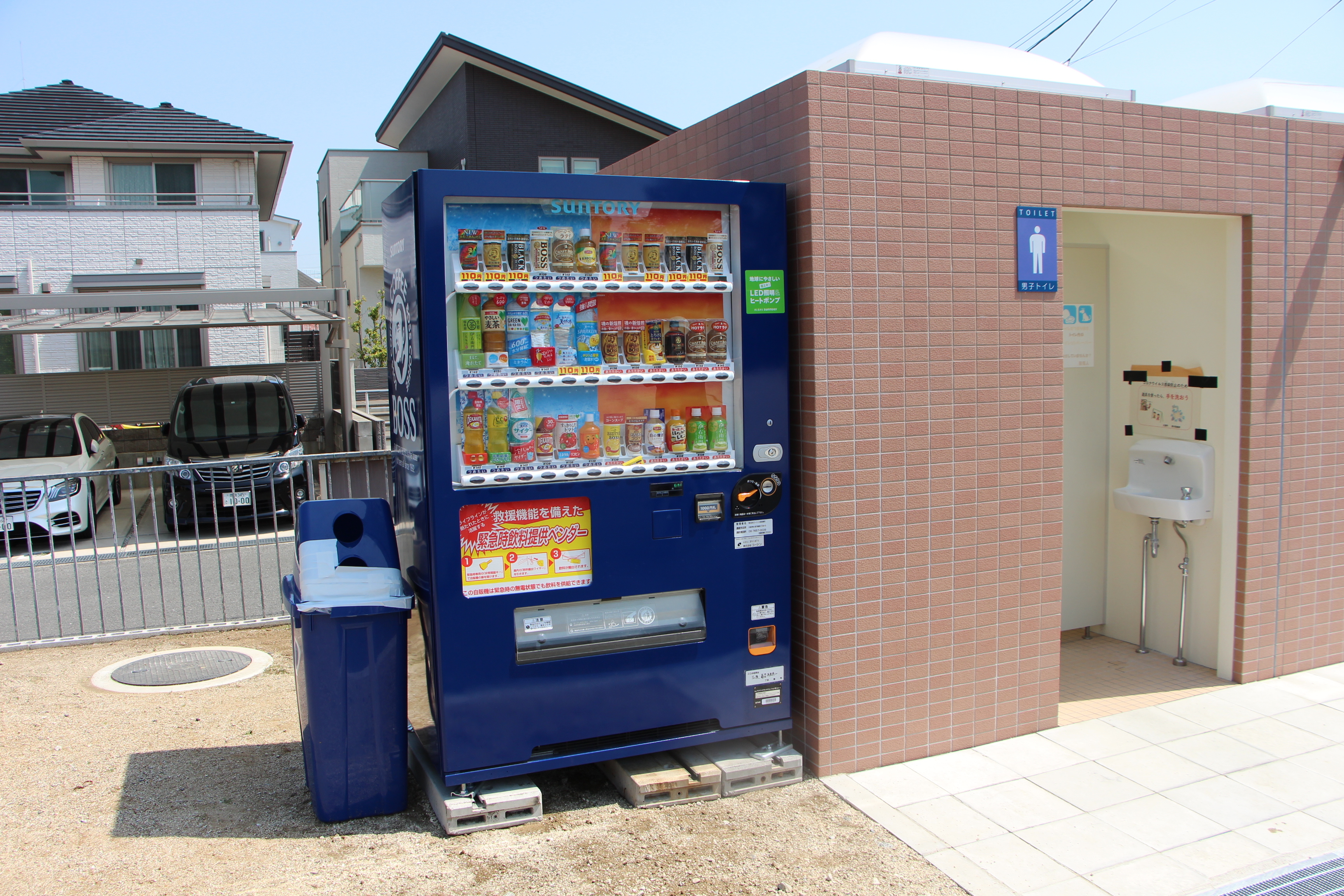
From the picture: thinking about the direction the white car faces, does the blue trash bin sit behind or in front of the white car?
in front

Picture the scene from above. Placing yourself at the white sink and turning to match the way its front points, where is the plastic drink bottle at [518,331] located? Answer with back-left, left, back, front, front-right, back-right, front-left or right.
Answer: front

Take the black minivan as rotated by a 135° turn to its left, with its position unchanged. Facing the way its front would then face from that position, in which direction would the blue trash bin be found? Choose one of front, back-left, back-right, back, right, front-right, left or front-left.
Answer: back-right

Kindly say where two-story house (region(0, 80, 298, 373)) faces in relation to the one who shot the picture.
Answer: facing the viewer

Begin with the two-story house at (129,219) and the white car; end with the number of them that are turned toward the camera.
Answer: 2

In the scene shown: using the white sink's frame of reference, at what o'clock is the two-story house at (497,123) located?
The two-story house is roughly at 3 o'clock from the white sink.

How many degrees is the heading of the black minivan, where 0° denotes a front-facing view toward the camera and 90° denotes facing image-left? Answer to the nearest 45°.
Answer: approximately 0°

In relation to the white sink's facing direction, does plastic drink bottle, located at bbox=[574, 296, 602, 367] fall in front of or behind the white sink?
in front

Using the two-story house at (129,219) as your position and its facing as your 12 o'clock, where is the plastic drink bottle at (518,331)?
The plastic drink bottle is roughly at 12 o'clock from the two-story house.

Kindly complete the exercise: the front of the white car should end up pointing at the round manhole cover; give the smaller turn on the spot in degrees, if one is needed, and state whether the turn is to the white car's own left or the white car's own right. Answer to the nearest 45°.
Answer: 0° — it already faces it

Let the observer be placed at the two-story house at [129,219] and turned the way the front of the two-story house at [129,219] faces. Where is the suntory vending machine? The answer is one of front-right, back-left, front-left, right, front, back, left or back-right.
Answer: front

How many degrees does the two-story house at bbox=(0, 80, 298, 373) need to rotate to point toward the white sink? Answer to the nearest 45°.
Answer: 0° — it already faces it

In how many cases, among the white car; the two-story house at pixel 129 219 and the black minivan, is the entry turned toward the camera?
3
